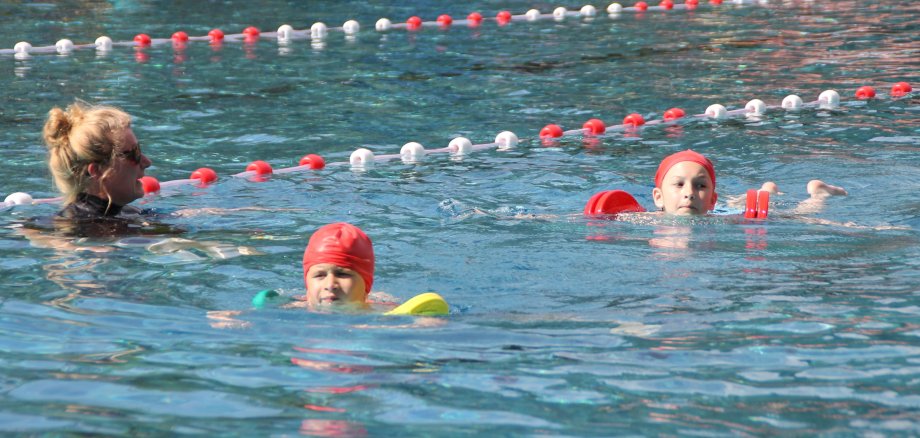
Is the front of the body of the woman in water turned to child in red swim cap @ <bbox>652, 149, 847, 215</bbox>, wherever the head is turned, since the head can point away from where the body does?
yes

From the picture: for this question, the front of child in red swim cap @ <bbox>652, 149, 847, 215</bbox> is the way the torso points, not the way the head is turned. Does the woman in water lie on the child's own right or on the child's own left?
on the child's own right

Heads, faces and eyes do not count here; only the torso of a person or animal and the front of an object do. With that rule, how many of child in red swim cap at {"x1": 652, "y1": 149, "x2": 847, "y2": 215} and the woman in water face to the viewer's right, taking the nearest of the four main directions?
1

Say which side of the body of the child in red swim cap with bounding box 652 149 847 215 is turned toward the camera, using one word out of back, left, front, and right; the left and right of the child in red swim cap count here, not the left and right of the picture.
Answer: front

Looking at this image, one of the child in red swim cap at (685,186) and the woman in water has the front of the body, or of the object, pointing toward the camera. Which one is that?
the child in red swim cap

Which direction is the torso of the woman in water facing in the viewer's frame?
to the viewer's right

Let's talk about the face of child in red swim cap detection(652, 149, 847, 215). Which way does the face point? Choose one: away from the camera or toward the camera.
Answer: toward the camera

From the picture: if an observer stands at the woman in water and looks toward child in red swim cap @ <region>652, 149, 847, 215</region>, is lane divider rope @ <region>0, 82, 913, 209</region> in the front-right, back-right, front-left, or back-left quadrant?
front-left

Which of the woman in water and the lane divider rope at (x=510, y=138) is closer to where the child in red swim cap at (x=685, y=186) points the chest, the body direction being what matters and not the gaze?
the woman in water

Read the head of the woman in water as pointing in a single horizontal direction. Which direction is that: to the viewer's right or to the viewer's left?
to the viewer's right
